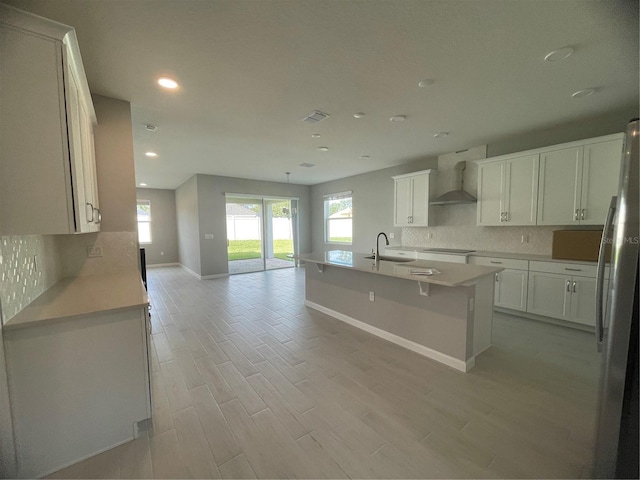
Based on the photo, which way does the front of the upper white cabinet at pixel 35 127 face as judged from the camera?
facing to the right of the viewer

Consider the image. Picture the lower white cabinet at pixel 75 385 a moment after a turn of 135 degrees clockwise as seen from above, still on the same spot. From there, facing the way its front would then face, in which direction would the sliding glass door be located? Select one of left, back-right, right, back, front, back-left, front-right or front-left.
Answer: back

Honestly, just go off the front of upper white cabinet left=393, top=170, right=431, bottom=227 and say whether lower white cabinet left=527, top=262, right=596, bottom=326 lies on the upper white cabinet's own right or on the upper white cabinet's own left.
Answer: on the upper white cabinet's own left

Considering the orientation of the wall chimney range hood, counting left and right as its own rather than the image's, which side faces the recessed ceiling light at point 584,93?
left

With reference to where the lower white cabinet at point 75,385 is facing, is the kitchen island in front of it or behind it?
in front

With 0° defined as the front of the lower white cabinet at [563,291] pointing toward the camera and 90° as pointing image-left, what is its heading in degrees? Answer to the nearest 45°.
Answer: approximately 45°

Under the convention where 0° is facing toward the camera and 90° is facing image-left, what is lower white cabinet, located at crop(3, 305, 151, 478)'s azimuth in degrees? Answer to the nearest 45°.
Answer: approximately 270°

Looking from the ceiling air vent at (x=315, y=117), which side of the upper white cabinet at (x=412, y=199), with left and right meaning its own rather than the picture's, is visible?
front

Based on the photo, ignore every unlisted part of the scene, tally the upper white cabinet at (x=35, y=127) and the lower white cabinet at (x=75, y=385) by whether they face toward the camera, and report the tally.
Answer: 0
